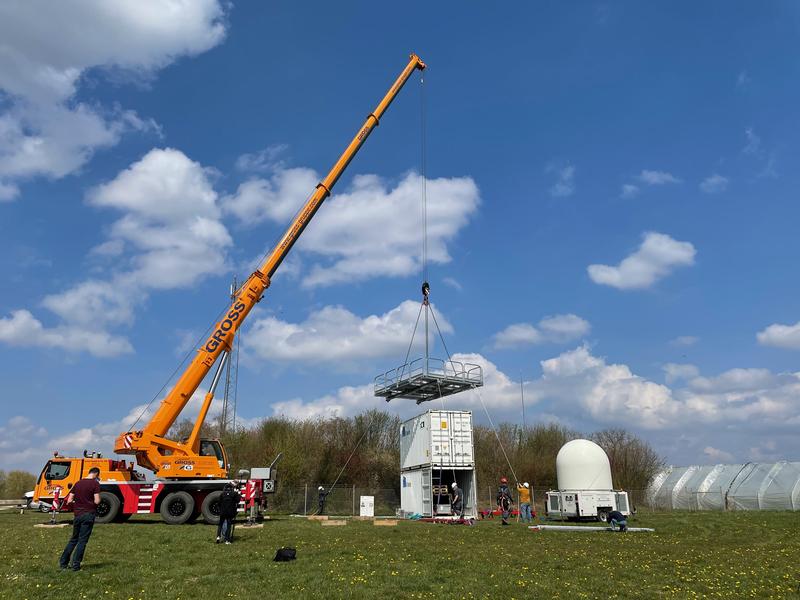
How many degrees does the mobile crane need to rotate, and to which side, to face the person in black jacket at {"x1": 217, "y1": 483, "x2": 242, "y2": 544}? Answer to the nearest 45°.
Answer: approximately 90° to its left

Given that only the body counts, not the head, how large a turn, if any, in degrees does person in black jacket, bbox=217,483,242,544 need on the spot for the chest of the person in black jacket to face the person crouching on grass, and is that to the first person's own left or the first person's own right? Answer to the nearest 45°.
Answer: approximately 90° to the first person's own right

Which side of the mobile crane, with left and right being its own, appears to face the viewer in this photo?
left

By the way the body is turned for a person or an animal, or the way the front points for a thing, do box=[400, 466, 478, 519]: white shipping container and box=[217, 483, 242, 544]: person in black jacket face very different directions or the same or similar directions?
very different directions

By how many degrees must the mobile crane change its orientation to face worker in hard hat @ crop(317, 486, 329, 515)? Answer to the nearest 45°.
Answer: approximately 135° to its right

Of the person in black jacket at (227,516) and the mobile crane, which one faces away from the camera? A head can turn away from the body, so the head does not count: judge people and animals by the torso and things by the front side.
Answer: the person in black jacket

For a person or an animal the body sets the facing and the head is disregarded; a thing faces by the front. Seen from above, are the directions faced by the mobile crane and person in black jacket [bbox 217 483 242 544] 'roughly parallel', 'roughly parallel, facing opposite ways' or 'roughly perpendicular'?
roughly perpendicular

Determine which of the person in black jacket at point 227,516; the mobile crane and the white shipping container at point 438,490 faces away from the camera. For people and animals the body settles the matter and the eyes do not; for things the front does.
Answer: the person in black jacket

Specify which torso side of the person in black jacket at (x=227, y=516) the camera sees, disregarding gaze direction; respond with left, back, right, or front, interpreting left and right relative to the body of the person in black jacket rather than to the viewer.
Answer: back

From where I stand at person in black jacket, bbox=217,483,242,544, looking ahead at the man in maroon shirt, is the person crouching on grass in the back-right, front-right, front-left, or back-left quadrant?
back-left
